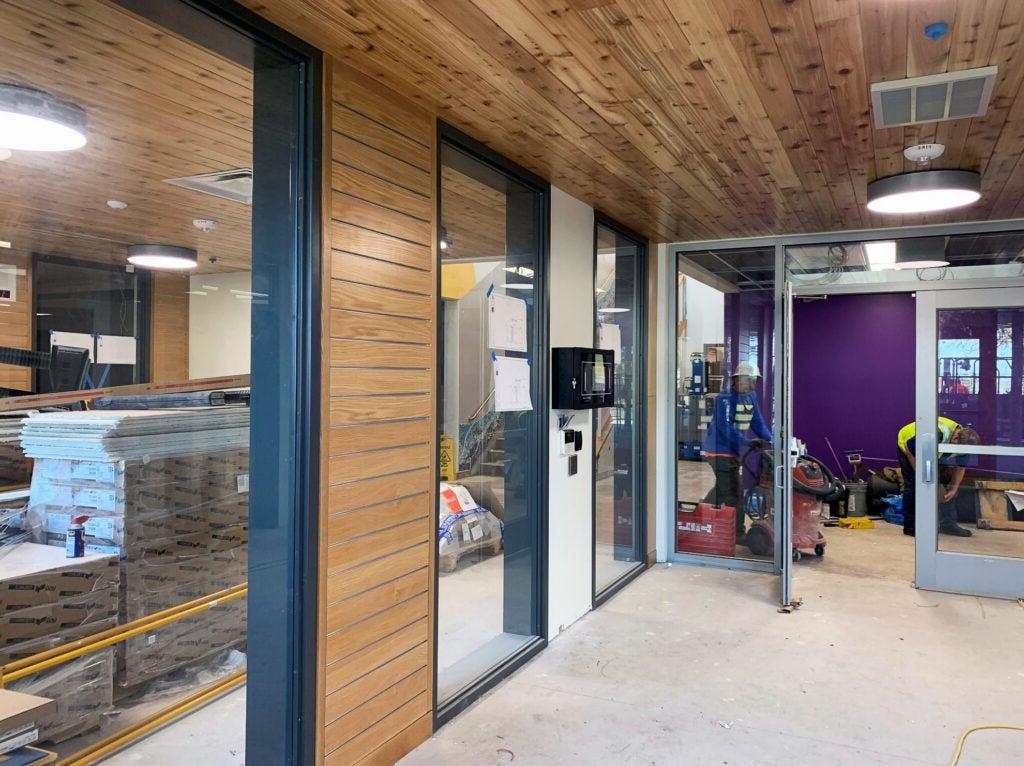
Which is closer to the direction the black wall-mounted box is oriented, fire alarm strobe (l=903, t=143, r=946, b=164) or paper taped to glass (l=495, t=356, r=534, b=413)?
the fire alarm strobe

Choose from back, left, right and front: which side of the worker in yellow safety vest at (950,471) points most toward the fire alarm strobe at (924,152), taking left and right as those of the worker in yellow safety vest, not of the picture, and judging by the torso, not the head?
right

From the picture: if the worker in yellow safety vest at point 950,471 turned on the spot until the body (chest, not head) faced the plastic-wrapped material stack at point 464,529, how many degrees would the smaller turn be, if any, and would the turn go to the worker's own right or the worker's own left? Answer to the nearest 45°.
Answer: approximately 135° to the worker's own right

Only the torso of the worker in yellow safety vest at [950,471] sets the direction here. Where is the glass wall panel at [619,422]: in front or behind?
behind

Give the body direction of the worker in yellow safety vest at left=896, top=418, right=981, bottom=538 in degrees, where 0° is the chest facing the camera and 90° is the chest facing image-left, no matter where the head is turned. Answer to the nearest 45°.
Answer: approximately 270°

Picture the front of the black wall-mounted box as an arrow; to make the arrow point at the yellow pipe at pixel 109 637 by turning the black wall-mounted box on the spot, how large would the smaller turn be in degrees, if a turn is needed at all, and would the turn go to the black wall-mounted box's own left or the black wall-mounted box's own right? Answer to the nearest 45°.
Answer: approximately 90° to the black wall-mounted box's own right

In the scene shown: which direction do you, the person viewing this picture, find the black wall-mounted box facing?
facing the viewer and to the right of the viewer

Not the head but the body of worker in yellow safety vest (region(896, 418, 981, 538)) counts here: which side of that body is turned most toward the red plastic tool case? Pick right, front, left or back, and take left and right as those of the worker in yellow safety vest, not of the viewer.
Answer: back

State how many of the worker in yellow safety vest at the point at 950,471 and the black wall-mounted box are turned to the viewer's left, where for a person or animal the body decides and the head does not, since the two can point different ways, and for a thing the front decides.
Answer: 0

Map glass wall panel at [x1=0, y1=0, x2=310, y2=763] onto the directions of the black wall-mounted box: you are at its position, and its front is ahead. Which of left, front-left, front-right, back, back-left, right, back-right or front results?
right

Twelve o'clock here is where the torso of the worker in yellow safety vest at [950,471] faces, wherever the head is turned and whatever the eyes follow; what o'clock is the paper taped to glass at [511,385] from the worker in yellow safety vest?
The paper taped to glass is roughly at 4 o'clock from the worker in yellow safety vest.

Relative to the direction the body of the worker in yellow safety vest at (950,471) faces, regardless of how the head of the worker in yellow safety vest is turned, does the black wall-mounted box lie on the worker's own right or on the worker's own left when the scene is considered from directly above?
on the worker's own right

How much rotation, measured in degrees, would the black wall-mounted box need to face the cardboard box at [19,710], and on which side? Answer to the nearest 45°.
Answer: approximately 90° to its right

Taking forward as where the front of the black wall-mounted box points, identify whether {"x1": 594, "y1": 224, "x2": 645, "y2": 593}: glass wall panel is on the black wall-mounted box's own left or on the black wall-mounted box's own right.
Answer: on the black wall-mounted box's own left

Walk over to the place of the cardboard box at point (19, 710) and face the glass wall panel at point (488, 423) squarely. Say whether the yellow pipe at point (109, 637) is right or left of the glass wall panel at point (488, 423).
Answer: left

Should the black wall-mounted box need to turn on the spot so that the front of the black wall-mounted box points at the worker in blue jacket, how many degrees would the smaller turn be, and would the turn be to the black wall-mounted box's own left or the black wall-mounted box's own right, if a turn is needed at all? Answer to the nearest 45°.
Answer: approximately 90° to the black wall-mounted box's own left

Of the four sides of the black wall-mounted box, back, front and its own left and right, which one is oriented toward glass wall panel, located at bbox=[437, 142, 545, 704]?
right
